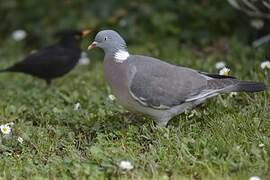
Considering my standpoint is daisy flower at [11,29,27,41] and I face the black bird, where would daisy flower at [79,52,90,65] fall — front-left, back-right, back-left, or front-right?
front-left

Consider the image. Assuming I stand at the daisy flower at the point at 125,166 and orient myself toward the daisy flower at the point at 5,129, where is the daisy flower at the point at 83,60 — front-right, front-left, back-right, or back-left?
front-right

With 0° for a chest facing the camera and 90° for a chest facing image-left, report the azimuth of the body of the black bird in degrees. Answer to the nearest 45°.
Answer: approximately 270°

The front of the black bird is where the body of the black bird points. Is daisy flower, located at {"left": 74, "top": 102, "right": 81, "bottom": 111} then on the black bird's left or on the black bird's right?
on the black bird's right

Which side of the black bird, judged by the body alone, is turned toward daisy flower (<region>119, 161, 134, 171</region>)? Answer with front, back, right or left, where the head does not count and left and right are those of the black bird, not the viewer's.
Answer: right

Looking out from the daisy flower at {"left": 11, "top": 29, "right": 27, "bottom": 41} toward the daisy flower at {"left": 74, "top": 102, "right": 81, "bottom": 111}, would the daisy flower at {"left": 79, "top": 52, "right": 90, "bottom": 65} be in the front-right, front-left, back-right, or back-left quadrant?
front-left
